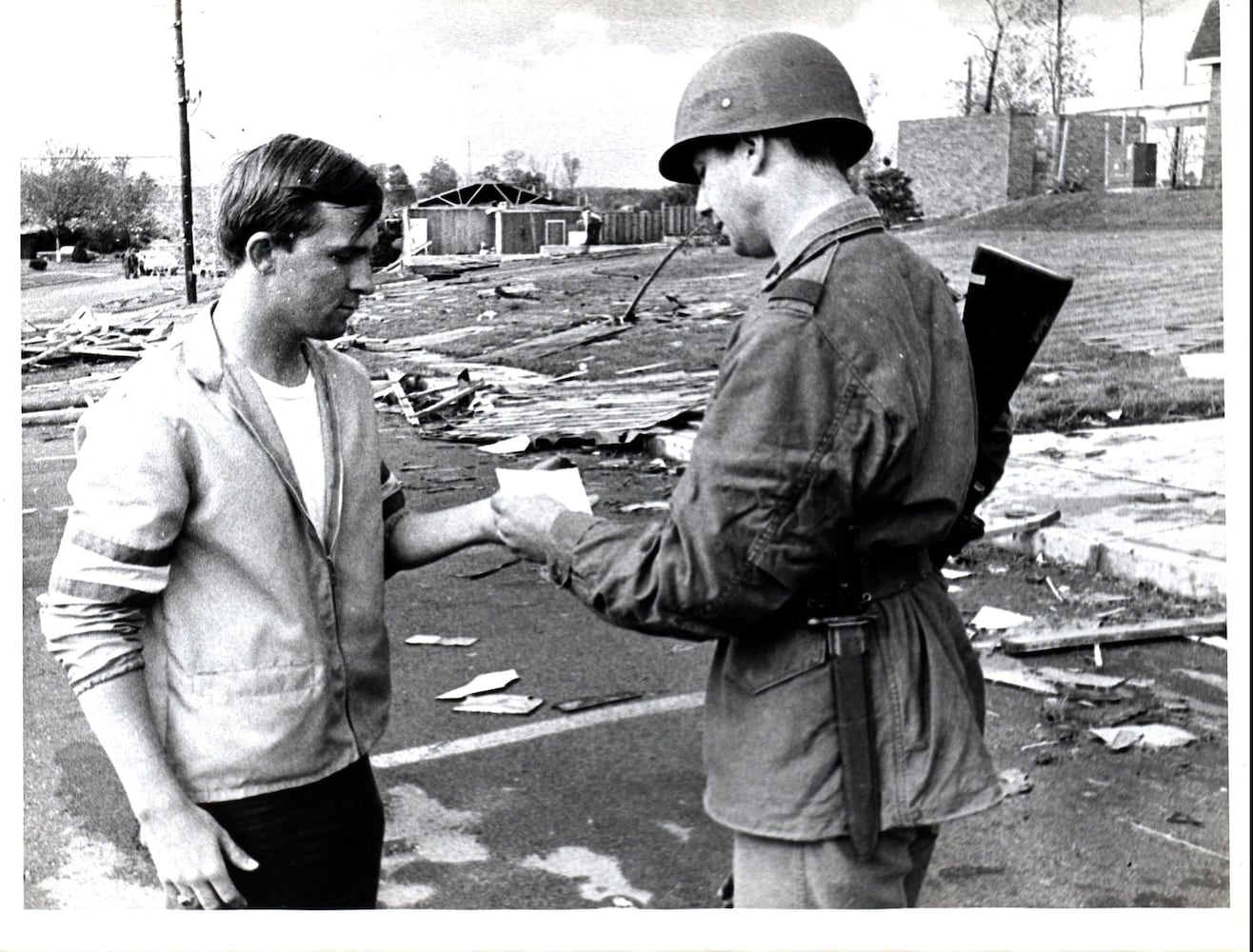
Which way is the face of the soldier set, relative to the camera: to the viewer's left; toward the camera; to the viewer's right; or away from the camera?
to the viewer's left

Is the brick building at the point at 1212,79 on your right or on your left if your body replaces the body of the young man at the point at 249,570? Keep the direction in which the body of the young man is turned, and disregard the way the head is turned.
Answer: on your left

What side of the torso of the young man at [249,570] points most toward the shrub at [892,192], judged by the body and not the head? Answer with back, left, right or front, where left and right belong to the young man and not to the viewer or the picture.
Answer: left

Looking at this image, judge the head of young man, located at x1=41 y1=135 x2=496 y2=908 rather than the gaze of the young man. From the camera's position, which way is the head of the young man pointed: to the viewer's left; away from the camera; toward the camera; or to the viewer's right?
to the viewer's right

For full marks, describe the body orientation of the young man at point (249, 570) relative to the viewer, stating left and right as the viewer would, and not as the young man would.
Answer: facing the viewer and to the right of the viewer

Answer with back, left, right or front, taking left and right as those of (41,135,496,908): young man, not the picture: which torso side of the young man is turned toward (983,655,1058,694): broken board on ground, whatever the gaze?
left

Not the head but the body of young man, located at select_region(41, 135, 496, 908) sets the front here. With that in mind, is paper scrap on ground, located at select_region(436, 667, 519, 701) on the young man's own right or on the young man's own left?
on the young man's own left

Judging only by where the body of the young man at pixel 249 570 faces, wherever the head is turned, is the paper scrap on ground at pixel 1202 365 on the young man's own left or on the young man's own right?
on the young man's own left
